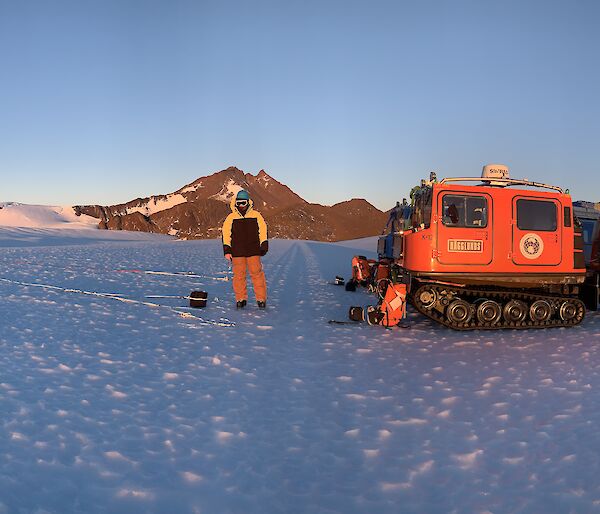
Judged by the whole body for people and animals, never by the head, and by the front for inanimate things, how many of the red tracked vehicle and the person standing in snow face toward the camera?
1

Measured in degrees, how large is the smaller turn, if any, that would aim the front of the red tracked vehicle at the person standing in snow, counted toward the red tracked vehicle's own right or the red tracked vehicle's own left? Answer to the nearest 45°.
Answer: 0° — it already faces them

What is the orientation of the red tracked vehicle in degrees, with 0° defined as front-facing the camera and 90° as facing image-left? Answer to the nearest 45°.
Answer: approximately 90°

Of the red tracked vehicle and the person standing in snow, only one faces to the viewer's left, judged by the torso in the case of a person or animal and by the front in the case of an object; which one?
the red tracked vehicle

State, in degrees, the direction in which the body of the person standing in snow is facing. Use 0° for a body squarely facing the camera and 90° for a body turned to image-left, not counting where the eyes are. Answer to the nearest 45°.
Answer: approximately 0°
